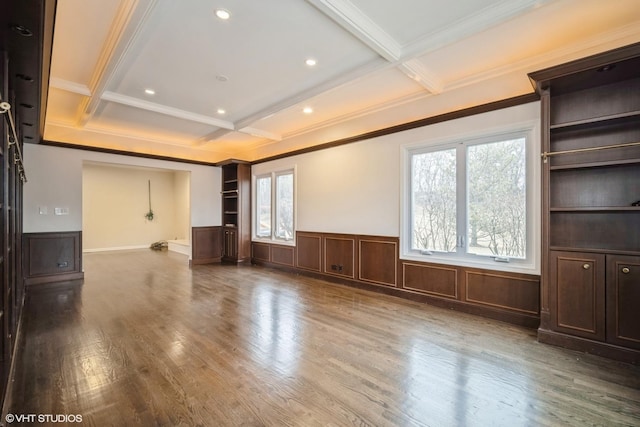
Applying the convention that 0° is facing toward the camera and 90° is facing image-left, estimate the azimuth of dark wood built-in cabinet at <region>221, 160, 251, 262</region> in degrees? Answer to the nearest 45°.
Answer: approximately 45°

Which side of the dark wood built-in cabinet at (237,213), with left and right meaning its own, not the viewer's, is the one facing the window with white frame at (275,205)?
left

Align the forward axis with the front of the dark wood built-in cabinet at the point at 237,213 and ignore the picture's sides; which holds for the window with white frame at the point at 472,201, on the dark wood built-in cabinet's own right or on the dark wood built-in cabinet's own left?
on the dark wood built-in cabinet's own left

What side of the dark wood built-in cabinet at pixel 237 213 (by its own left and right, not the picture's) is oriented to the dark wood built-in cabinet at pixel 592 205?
left
